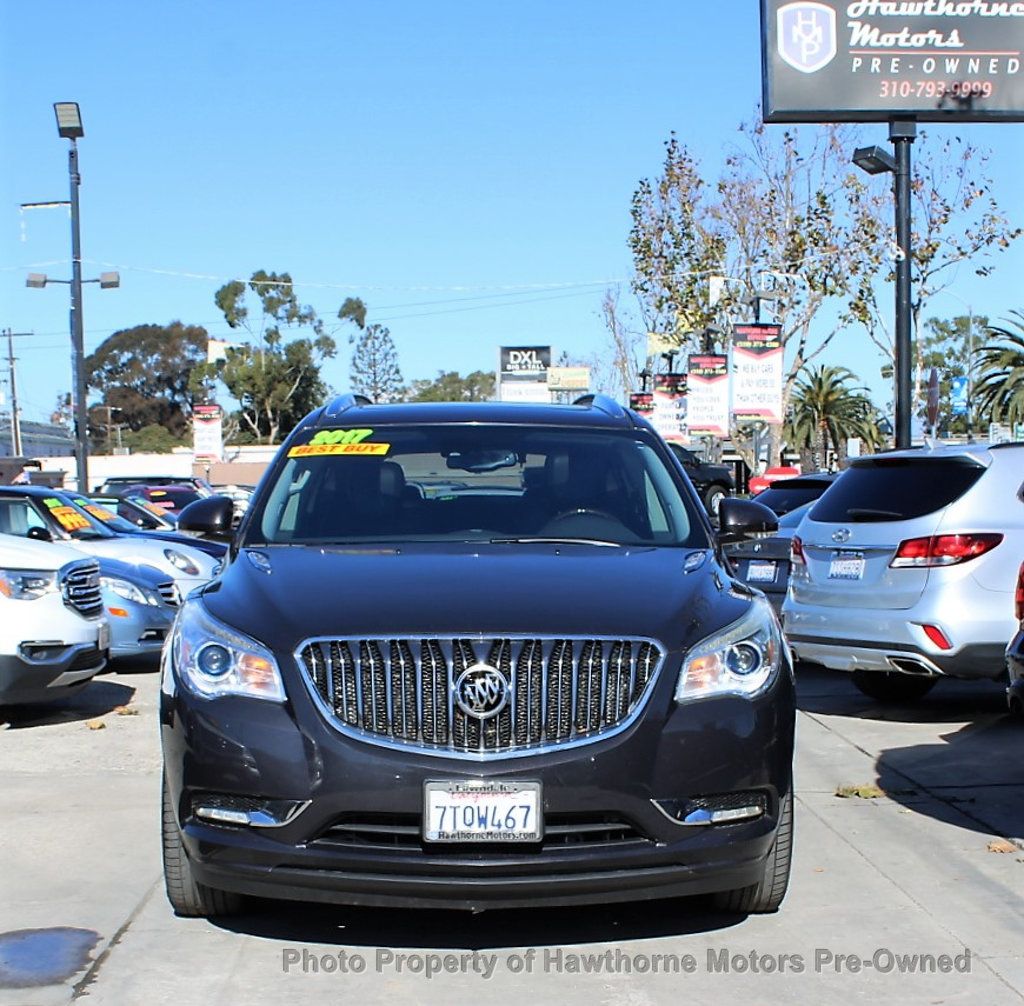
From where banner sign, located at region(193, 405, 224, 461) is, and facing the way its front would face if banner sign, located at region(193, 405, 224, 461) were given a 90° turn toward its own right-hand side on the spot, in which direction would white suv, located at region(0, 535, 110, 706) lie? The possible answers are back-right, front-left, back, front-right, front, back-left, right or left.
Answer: left

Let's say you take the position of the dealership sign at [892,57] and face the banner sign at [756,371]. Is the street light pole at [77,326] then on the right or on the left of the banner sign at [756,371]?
left

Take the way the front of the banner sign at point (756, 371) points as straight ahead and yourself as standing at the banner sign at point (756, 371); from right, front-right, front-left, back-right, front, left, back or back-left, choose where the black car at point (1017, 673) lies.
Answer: front

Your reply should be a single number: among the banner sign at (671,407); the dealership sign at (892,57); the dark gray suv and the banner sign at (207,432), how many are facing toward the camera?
4

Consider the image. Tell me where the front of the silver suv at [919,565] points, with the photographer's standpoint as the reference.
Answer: facing away from the viewer and to the right of the viewer

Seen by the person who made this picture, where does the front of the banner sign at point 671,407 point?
facing the viewer

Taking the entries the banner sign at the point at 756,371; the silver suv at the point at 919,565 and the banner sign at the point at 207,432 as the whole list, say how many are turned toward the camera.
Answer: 2

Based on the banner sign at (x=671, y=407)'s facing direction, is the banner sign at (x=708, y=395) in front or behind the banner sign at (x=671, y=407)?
in front

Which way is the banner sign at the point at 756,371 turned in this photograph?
toward the camera

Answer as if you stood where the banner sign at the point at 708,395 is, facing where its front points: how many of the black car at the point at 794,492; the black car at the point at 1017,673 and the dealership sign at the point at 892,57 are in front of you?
3

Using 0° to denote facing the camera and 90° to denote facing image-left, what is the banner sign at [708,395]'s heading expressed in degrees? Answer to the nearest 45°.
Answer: approximately 0°

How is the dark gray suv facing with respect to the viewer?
toward the camera

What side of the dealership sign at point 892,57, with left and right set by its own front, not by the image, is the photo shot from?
front
